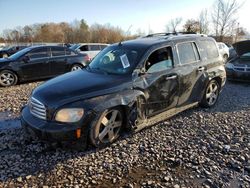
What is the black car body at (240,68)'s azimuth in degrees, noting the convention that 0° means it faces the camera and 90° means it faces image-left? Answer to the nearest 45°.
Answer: approximately 0°

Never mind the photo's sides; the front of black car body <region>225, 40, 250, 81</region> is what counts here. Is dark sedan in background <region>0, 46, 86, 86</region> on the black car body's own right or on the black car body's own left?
on the black car body's own right

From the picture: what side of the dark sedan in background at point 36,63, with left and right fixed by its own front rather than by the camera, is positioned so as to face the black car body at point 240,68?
back

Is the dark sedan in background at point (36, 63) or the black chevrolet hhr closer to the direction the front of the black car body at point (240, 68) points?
the black chevrolet hhr

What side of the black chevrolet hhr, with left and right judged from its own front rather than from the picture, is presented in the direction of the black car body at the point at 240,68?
back

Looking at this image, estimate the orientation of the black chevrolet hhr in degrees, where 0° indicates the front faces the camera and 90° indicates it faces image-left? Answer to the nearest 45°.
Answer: approximately 45°

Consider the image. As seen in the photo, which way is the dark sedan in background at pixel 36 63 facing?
to the viewer's left

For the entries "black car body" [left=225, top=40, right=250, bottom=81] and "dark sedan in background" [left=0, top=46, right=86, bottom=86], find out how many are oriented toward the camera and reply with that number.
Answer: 1

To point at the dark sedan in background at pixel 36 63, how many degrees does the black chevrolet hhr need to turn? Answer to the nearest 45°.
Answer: approximately 90° to its right
